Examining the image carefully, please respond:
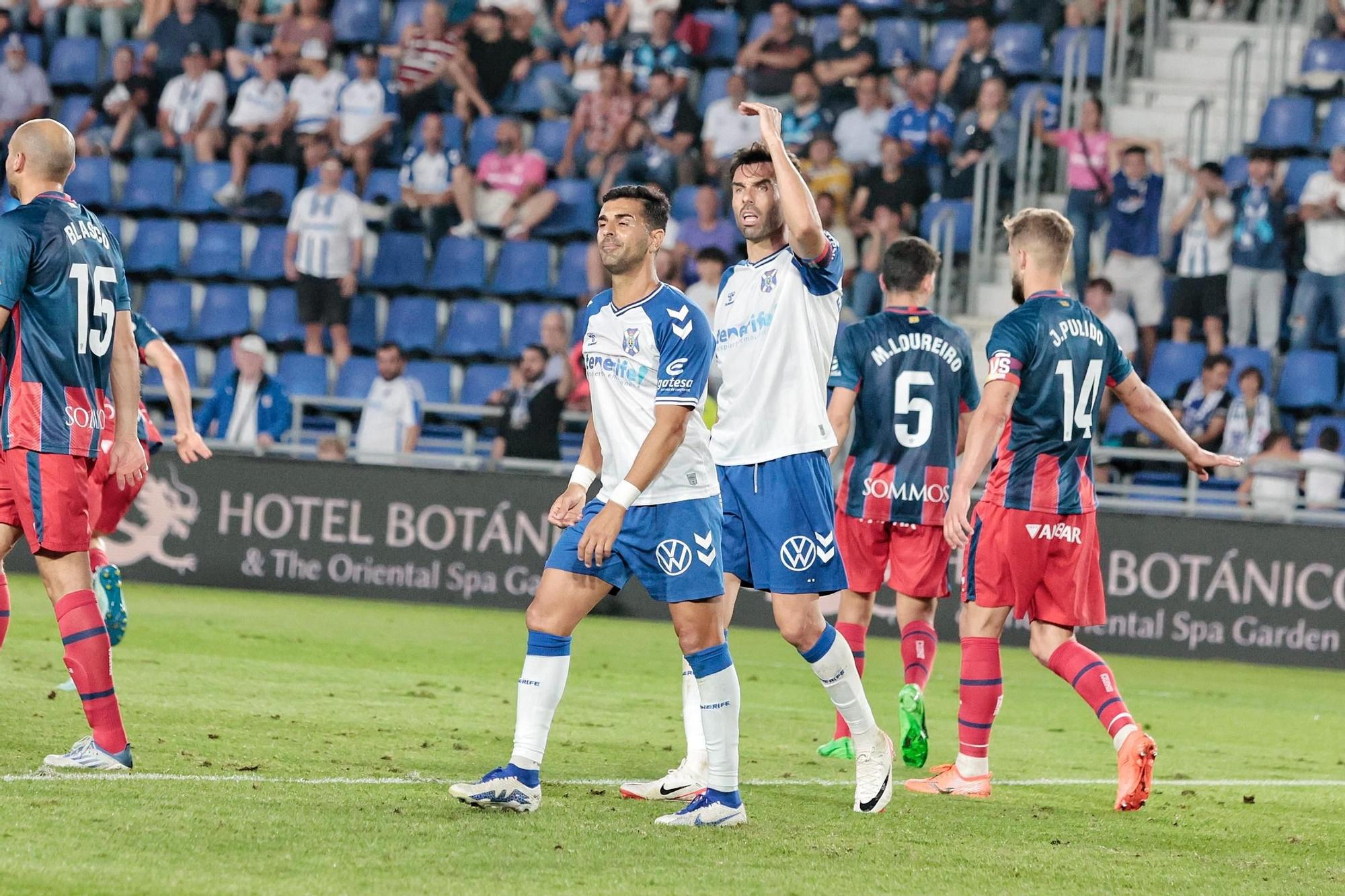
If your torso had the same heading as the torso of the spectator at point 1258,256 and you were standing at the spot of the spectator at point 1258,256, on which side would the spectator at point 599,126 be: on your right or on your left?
on your right

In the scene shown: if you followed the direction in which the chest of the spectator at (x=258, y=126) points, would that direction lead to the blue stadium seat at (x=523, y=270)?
no

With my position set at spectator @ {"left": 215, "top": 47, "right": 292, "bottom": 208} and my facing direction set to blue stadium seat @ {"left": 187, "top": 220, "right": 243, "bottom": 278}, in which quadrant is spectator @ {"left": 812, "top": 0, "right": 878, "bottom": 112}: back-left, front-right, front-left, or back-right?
back-left

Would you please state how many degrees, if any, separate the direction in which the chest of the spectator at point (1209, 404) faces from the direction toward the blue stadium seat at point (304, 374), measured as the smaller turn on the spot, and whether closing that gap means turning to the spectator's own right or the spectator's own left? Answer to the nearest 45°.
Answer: approximately 45° to the spectator's own right

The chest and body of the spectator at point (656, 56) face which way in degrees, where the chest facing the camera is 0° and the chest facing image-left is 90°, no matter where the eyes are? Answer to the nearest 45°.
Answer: approximately 0°

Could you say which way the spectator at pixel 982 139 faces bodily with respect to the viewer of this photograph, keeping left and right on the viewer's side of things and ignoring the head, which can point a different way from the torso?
facing the viewer and to the left of the viewer

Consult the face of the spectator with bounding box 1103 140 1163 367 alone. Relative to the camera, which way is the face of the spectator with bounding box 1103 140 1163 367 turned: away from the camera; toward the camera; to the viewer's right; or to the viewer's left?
toward the camera

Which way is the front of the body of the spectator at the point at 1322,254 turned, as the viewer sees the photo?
toward the camera

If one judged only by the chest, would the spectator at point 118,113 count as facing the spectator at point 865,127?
no

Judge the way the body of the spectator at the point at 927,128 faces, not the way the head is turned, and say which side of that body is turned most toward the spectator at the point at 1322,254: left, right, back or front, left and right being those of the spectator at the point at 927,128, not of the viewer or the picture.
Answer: left

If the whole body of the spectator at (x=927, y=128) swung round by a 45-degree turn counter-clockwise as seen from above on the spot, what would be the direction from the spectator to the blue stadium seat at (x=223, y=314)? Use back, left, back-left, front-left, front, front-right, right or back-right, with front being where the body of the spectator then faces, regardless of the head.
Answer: back-right

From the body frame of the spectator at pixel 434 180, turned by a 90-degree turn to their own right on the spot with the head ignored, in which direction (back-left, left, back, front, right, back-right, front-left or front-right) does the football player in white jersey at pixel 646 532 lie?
left

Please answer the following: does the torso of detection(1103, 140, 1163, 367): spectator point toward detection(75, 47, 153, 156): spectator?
no

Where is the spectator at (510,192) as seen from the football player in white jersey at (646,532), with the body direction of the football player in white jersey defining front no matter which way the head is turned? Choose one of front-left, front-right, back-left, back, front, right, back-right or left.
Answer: back-right

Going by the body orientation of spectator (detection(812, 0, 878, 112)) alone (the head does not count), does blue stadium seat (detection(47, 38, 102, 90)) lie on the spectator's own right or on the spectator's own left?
on the spectator's own right

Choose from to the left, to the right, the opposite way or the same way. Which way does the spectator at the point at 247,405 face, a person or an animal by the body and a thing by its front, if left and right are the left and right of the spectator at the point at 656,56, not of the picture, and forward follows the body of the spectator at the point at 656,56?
the same way

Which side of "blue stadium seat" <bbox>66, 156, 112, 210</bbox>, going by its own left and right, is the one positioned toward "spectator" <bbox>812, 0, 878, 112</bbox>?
left

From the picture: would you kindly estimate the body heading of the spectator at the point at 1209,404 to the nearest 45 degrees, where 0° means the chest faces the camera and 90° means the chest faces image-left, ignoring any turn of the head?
approximately 45°

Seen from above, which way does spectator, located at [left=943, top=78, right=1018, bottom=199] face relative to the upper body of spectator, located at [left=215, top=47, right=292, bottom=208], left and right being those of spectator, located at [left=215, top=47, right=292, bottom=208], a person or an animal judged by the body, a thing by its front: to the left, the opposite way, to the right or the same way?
the same way

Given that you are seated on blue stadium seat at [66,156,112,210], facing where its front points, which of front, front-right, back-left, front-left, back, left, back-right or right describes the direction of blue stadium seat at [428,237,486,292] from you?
left

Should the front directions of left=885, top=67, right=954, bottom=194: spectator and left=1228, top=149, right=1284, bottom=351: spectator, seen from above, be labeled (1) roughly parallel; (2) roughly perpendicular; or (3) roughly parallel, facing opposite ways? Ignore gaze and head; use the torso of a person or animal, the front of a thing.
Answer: roughly parallel

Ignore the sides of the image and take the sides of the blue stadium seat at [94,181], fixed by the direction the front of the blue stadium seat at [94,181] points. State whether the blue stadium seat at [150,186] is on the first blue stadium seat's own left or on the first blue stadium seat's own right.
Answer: on the first blue stadium seat's own left

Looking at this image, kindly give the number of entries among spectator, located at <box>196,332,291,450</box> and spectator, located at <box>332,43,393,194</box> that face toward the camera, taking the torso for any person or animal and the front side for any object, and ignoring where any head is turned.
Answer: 2
